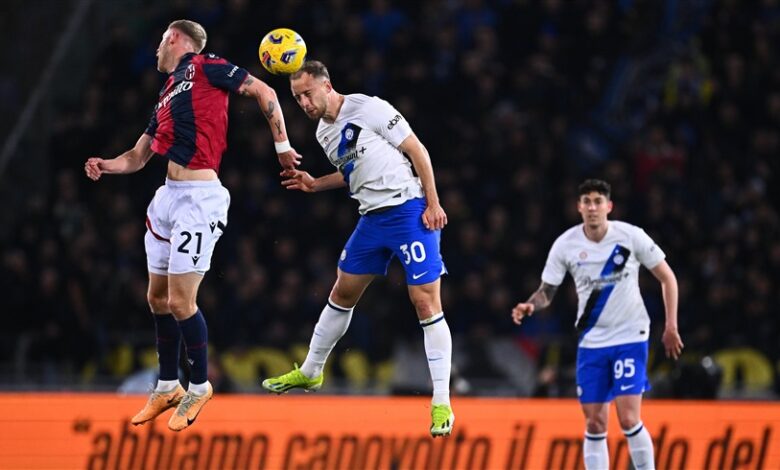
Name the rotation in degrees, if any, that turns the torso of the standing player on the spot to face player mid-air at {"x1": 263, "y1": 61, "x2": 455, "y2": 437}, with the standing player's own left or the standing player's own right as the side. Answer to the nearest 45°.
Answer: approximately 45° to the standing player's own right

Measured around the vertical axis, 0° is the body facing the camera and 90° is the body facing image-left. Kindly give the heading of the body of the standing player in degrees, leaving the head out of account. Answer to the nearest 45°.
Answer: approximately 0°

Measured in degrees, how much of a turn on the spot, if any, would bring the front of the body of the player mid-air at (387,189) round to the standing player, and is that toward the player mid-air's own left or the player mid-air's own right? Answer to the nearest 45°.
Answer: approximately 180°

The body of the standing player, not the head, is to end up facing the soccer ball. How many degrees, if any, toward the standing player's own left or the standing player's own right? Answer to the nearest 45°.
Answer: approximately 45° to the standing player's own right

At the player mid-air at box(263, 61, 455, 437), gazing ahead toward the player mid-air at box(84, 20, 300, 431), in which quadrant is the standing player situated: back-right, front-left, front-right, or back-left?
back-right

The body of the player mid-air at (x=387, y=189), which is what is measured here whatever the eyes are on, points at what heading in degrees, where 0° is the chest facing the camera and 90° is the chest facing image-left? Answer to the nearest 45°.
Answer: approximately 45°
